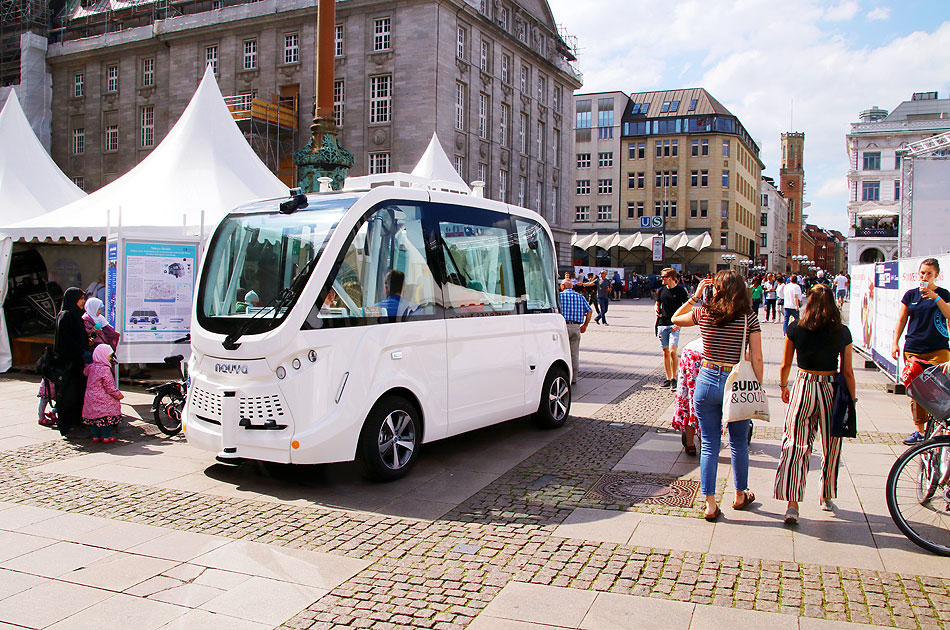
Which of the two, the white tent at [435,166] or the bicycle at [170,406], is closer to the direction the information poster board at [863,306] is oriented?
the bicycle

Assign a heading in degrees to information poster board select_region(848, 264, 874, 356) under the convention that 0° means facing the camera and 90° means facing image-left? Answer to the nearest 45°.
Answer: approximately 45°

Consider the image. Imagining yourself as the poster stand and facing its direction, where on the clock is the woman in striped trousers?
The woman in striped trousers is roughly at 11 o'clock from the poster stand.

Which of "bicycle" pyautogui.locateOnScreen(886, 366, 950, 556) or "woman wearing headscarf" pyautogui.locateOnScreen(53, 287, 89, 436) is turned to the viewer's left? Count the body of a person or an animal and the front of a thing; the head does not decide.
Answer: the bicycle

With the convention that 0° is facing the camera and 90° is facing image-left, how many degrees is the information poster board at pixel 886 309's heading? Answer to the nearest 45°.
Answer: approximately 45°

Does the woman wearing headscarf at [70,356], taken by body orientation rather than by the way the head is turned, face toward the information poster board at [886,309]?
yes

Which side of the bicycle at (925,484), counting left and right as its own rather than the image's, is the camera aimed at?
left

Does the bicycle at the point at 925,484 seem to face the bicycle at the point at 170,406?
yes

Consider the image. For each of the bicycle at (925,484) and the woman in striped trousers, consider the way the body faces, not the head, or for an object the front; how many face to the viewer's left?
1

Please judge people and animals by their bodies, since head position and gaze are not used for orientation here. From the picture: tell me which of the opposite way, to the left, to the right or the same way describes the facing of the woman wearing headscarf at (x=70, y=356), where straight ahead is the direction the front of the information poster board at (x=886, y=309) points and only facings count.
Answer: the opposite way

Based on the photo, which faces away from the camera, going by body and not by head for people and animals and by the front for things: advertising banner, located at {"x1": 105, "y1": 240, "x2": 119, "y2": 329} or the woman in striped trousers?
the woman in striped trousers

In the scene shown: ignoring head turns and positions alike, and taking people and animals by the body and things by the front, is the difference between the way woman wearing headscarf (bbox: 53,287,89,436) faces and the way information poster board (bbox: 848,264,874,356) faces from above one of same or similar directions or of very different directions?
very different directions

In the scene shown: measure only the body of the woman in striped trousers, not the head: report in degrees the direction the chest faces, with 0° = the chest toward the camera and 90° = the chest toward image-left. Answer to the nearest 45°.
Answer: approximately 180°
